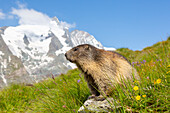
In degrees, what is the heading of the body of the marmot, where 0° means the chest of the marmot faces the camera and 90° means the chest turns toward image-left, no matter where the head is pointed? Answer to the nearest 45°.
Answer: approximately 90°
